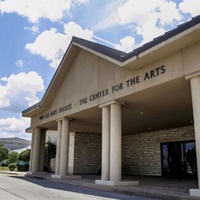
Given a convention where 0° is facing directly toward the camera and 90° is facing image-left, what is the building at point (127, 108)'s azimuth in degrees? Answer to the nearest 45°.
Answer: approximately 45°
